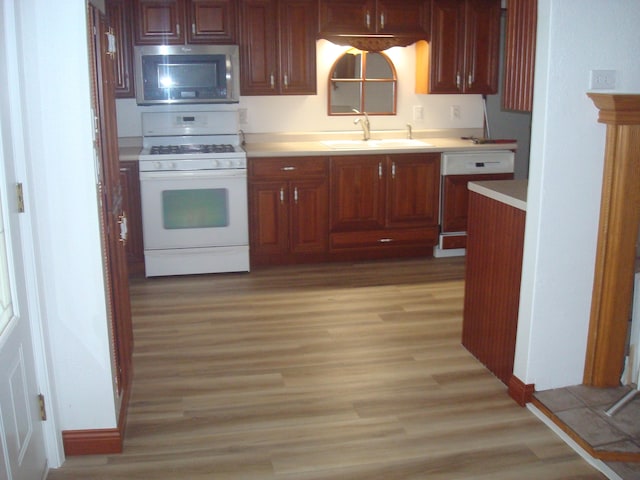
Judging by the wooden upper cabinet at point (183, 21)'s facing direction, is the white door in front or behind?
in front

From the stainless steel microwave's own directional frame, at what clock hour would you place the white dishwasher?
The white dishwasher is roughly at 9 o'clock from the stainless steel microwave.

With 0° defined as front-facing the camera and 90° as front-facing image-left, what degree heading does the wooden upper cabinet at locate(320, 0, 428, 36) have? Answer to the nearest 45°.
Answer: approximately 0°

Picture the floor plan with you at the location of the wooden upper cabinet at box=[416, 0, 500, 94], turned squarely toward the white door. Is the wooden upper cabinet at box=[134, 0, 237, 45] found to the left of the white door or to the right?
right
